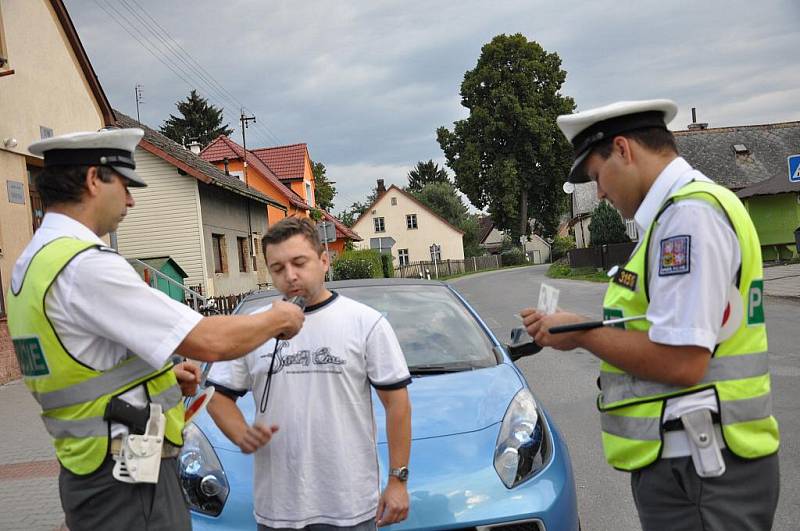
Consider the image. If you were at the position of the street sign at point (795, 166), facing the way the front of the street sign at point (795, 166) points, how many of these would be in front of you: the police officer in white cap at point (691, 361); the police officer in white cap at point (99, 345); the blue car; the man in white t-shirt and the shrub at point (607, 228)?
4

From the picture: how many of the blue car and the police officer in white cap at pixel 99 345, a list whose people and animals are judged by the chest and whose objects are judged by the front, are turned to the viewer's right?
1

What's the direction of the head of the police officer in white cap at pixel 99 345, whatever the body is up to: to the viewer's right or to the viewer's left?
to the viewer's right

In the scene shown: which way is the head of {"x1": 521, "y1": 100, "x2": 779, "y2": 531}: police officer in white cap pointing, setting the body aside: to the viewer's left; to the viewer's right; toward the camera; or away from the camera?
to the viewer's left

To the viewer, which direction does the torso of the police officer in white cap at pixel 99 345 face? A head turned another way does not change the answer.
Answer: to the viewer's right

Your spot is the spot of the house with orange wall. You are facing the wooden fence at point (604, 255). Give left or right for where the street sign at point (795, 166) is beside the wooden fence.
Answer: right

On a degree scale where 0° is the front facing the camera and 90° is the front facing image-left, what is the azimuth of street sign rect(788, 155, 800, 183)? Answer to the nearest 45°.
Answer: approximately 0°

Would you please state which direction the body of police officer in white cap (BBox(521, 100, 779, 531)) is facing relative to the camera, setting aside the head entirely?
to the viewer's left

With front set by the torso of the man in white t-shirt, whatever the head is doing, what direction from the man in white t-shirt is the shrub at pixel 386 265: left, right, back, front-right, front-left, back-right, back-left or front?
back

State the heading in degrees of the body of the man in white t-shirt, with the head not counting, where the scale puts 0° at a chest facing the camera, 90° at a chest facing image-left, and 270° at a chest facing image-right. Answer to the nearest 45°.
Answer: approximately 0°

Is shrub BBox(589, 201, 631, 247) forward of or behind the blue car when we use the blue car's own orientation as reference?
behind

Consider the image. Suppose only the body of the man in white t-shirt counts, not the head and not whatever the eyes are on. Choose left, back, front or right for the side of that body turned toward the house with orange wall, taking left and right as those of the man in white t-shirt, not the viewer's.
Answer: back
